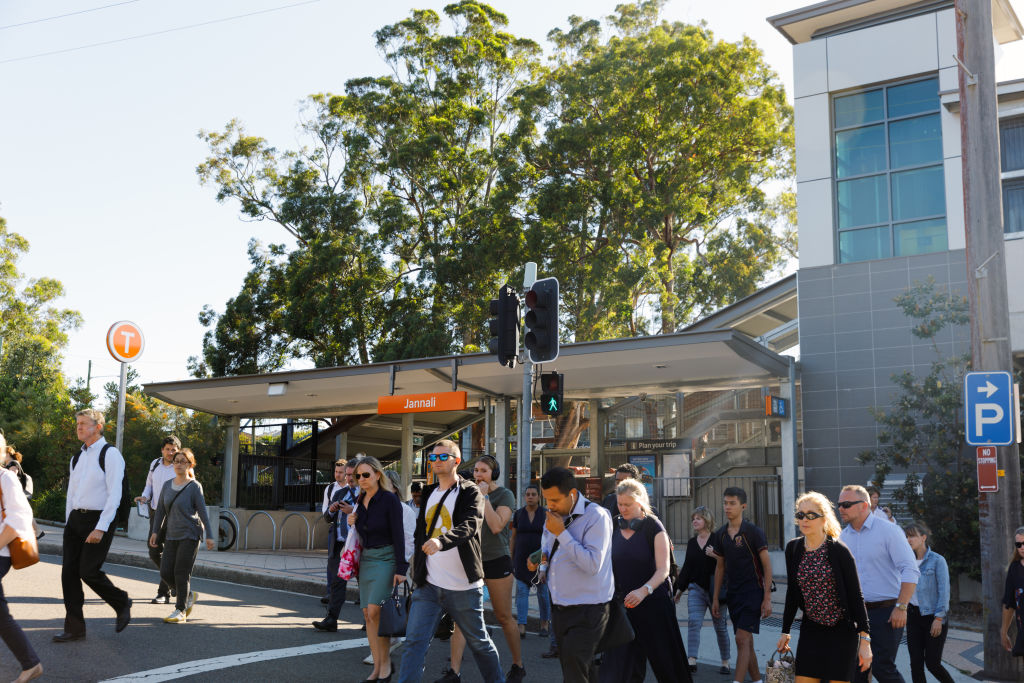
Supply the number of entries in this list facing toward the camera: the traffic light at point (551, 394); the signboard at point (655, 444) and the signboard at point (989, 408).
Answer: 3

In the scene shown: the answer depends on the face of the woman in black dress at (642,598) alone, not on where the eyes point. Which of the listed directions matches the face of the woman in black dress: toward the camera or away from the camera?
toward the camera

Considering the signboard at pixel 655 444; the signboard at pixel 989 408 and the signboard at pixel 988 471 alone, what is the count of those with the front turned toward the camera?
3

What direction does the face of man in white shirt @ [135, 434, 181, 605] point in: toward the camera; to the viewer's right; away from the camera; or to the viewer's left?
toward the camera

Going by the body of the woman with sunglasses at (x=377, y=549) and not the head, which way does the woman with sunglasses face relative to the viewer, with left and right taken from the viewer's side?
facing the viewer and to the left of the viewer

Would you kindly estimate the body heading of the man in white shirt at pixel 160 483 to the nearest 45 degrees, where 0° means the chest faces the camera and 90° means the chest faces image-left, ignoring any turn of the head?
approximately 45°

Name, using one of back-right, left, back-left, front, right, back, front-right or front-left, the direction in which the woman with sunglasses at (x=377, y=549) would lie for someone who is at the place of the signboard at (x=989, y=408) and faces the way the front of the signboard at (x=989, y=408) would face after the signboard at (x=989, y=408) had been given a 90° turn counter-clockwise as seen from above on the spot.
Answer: back-right

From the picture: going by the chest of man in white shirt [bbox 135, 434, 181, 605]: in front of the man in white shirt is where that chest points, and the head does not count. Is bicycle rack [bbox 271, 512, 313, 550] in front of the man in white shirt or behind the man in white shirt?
behind

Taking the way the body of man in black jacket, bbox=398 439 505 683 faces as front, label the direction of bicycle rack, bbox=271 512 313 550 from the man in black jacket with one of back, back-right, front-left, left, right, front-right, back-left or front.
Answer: back-right

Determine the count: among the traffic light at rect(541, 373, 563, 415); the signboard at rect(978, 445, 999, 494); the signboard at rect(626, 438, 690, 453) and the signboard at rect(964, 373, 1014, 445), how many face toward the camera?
4

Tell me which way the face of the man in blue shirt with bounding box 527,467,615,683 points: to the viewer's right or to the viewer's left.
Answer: to the viewer's left

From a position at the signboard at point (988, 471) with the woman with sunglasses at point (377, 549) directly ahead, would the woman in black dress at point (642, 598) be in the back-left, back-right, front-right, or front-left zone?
front-left

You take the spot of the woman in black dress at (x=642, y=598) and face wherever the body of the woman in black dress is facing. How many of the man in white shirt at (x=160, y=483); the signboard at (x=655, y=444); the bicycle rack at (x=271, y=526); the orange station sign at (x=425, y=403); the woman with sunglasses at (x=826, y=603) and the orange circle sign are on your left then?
1

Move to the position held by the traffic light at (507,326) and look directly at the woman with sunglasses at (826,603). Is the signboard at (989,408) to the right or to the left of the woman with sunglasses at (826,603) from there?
left

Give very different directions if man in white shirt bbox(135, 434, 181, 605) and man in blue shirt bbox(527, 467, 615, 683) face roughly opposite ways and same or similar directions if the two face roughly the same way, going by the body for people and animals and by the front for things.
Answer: same or similar directions

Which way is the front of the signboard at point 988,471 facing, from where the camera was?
facing the viewer

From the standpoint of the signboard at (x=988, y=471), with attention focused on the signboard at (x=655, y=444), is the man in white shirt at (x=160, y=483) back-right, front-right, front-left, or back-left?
front-left

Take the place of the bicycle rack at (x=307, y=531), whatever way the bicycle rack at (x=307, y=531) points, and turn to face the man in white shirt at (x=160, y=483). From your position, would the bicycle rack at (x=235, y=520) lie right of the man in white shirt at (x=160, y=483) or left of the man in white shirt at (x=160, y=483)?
right

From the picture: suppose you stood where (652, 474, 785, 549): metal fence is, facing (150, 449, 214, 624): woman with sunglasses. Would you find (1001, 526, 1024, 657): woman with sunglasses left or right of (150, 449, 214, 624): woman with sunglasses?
left

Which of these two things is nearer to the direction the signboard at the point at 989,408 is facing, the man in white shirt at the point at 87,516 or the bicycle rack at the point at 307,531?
the man in white shirt

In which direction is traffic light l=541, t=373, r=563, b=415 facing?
toward the camera

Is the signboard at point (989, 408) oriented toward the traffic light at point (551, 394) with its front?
no
